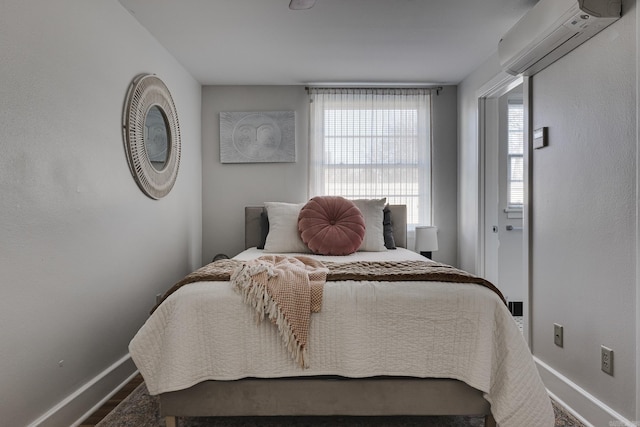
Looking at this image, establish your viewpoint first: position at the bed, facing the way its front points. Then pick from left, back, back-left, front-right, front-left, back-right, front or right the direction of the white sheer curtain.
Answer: back

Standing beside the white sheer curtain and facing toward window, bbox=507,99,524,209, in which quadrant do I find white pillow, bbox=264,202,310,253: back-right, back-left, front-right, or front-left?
back-right

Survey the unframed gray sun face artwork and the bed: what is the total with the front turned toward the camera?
2

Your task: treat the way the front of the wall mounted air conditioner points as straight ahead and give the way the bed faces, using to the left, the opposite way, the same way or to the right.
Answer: to the left

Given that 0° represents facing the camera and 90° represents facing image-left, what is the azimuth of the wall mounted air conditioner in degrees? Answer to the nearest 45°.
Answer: approximately 45°

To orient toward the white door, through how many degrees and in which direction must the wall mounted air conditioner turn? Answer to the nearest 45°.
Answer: approximately 135° to its right

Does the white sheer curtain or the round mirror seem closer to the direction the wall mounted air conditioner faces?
the round mirror

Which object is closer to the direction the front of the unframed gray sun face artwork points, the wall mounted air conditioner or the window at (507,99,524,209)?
the wall mounted air conditioner

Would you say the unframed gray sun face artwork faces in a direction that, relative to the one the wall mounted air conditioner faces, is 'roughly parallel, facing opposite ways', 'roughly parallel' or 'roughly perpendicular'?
roughly perpendicular

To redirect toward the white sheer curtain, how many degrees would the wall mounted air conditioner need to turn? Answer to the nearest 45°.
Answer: approximately 90° to its right

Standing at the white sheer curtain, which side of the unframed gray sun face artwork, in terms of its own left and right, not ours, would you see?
left

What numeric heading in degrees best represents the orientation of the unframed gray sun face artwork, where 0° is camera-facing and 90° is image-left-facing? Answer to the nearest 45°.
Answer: approximately 0°
